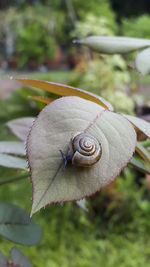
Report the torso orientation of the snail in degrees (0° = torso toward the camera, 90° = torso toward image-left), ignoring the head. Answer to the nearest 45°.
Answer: approximately 90°
